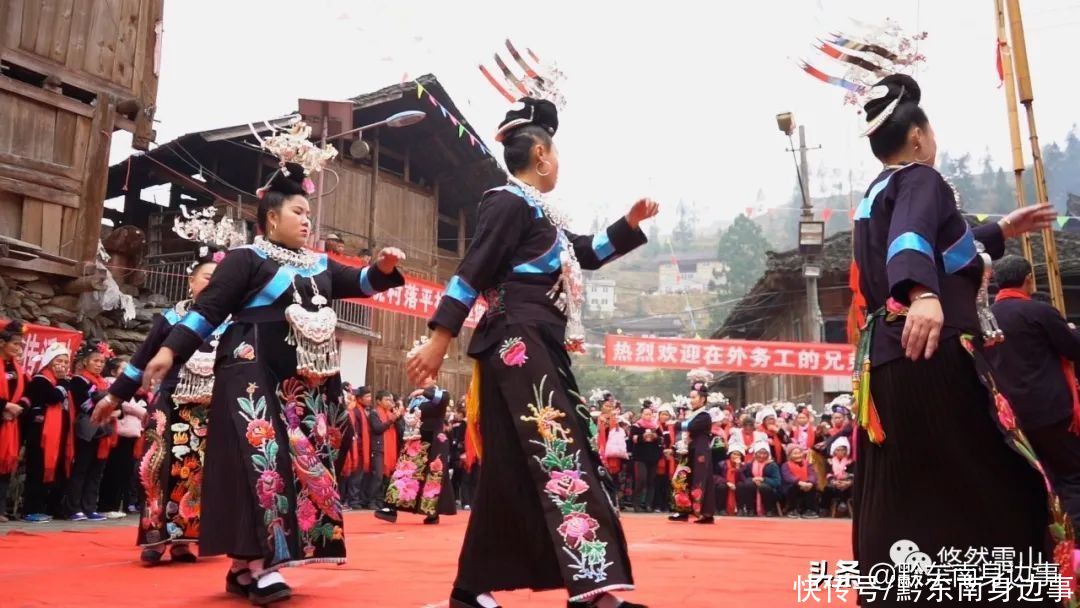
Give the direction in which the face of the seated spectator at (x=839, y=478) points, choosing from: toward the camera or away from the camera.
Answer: toward the camera

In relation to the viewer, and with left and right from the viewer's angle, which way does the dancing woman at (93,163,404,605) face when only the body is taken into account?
facing the viewer and to the right of the viewer

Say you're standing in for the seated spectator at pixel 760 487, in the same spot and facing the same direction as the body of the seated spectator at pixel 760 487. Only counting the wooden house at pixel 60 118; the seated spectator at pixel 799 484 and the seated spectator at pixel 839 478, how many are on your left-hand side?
2

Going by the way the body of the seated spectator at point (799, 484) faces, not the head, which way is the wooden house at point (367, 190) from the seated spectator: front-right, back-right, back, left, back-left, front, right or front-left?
right

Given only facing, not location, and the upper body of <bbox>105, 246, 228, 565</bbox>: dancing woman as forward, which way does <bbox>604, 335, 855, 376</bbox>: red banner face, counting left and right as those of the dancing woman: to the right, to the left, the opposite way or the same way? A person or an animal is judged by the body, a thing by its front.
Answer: to the right

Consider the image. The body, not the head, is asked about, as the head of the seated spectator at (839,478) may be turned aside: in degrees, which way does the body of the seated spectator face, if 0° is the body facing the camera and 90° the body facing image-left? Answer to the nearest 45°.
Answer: approximately 0°

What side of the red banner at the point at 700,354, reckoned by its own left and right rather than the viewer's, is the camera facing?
front

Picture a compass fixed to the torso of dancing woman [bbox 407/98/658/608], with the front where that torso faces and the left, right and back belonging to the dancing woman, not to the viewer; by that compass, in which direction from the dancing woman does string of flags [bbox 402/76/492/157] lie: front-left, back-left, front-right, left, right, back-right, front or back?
left

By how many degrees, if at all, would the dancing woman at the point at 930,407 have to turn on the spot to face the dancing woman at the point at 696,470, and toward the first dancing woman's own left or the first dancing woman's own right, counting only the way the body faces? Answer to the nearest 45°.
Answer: approximately 45° to the first dancing woman's own left

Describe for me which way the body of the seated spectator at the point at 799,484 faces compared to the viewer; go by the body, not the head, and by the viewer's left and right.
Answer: facing the viewer

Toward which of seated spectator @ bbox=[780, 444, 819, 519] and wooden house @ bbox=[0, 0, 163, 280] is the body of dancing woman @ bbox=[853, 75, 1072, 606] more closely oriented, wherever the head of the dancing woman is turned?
the seated spectator

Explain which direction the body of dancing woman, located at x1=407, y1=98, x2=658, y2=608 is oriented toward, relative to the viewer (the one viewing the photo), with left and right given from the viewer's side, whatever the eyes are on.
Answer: facing to the right of the viewer

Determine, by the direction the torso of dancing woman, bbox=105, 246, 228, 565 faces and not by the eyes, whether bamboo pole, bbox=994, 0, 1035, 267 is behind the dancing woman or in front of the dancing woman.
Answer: in front

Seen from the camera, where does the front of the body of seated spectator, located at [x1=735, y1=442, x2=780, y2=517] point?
toward the camera

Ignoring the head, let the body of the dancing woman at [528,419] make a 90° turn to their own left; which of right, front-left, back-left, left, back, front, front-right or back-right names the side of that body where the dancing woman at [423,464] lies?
front

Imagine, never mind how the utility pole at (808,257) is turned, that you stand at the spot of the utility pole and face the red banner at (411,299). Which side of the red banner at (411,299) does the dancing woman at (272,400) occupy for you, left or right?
left
